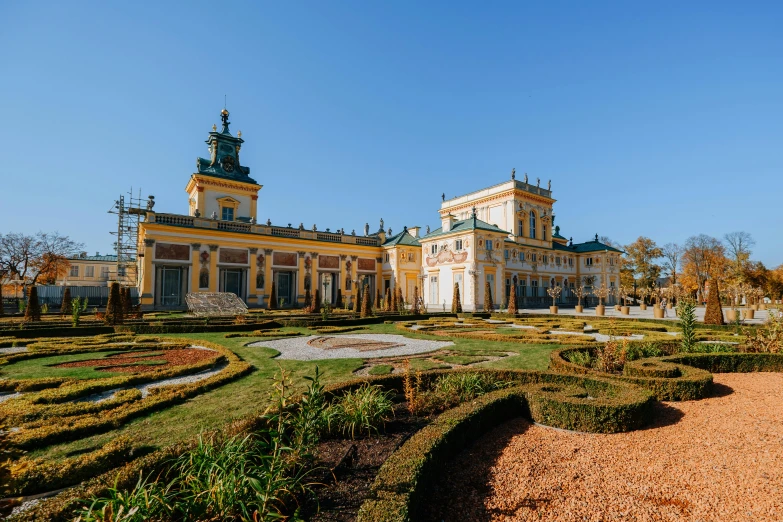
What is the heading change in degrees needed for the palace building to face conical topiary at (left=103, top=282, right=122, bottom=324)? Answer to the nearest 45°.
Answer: approximately 45° to its right

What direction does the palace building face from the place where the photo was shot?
facing the viewer and to the right of the viewer

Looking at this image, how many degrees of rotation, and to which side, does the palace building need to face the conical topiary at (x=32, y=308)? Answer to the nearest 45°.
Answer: approximately 90° to its right

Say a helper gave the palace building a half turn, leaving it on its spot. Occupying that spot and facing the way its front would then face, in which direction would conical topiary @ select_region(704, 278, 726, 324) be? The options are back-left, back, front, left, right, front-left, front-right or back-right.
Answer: back

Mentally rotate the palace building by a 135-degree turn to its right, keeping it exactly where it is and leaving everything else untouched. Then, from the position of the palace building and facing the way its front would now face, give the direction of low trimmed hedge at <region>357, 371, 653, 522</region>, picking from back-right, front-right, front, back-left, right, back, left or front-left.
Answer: left
